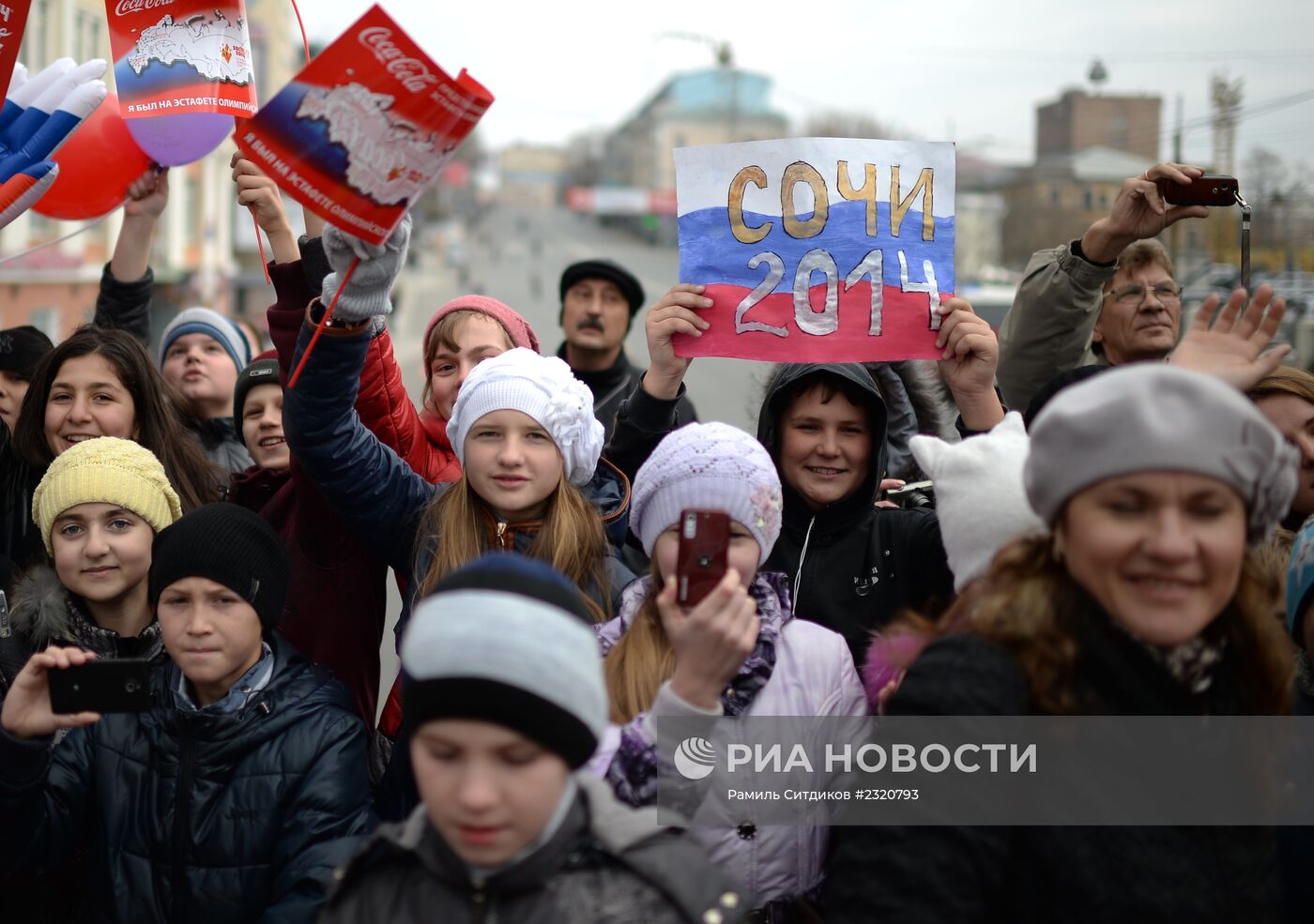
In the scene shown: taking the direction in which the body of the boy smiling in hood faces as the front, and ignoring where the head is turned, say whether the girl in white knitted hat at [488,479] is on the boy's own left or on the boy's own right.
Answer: on the boy's own right

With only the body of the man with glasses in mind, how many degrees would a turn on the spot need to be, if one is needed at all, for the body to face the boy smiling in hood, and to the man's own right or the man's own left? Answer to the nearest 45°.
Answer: approximately 90° to the man's own right

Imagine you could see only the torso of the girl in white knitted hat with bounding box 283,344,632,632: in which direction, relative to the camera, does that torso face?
toward the camera

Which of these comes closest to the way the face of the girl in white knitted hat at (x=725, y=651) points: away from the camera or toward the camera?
toward the camera

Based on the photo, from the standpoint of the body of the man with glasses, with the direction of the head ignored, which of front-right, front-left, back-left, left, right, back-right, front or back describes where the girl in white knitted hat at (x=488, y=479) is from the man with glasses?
right

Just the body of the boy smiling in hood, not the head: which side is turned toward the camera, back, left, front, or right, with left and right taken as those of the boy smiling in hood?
front

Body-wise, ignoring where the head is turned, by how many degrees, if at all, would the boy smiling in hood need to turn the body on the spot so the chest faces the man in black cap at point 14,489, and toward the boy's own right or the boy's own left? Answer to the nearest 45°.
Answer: approximately 90° to the boy's own right

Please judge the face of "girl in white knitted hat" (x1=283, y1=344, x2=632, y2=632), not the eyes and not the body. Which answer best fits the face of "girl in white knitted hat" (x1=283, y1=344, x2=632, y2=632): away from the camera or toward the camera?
toward the camera

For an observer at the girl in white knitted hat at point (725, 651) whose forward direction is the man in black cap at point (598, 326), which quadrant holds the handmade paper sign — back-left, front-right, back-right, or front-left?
front-right

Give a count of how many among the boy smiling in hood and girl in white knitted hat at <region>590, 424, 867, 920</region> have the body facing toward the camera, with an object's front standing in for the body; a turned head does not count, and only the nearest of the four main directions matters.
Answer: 2
